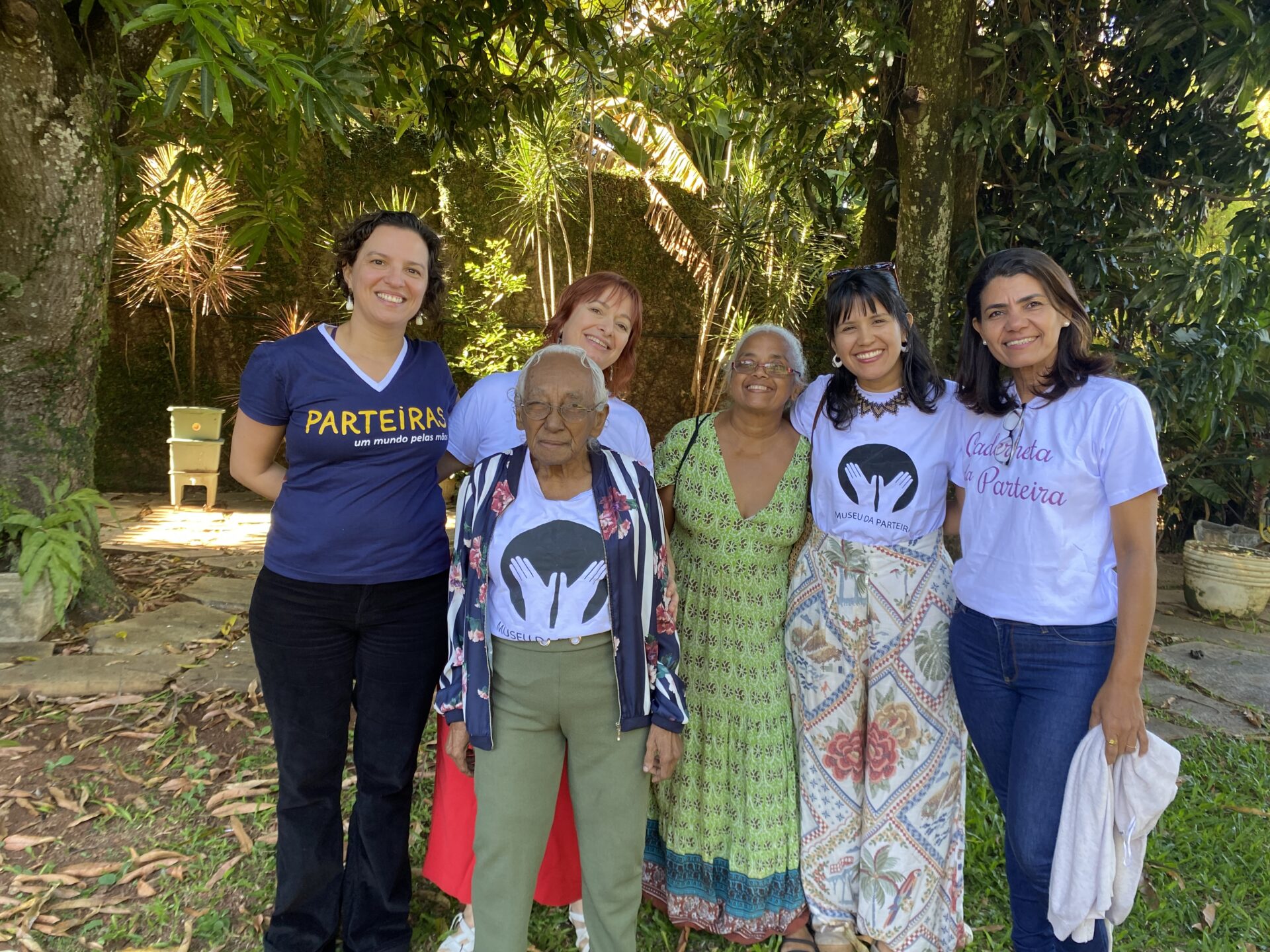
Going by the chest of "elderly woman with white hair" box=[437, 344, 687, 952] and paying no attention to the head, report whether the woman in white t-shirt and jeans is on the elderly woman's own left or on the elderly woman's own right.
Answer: on the elderly woman's own left

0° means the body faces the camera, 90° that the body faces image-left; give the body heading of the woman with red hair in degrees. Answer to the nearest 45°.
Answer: approximately 0°

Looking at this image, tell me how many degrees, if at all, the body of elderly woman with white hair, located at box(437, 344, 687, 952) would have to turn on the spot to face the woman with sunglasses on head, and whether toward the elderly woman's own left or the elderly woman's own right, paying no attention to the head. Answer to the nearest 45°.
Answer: approximately 90° to the elderly woman's own left

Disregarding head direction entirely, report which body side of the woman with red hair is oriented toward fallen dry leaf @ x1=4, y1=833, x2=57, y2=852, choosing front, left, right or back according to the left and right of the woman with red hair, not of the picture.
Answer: right

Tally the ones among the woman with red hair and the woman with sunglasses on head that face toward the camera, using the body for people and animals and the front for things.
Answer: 2

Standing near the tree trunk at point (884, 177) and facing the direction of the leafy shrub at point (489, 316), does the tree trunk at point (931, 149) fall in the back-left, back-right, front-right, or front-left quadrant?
back-left

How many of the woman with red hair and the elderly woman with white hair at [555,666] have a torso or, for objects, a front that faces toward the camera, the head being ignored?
2

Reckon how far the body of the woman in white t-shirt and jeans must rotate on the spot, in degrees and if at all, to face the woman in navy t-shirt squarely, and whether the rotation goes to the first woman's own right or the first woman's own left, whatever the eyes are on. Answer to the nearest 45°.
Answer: approximately 45° to the first woman's own right
